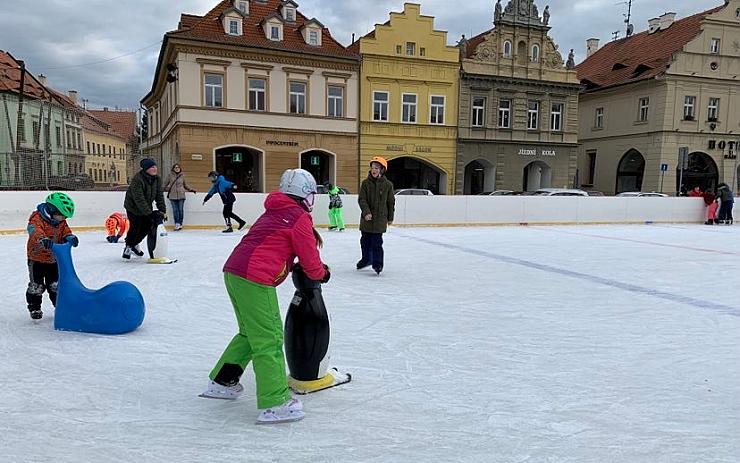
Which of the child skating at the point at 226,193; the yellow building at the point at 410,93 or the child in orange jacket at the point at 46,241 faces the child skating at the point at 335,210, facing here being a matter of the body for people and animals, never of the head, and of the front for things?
the yellow building

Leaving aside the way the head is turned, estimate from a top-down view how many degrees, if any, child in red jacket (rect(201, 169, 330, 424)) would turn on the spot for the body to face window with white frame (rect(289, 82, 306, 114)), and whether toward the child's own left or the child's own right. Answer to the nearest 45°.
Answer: approximately 45° to the child's own left

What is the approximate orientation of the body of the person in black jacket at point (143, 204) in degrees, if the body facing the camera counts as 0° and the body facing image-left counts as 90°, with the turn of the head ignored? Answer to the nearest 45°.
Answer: approximately 315°

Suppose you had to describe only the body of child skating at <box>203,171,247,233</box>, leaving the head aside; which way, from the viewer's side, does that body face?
to the viewer's left

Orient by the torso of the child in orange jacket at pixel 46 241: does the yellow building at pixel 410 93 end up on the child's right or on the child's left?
on the child's left

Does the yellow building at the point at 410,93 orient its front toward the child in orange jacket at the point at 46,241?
yes

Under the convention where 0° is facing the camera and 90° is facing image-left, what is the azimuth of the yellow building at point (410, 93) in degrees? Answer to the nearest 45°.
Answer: approximately 0°

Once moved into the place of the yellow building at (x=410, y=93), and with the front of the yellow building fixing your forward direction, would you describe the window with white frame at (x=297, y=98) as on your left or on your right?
on your right

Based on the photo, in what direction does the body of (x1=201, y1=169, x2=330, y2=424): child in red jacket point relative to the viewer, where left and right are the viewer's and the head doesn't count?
facing away from the viewer and to the right of the viewer

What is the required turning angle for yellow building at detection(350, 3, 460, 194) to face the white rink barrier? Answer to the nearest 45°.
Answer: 0° — it already faces it

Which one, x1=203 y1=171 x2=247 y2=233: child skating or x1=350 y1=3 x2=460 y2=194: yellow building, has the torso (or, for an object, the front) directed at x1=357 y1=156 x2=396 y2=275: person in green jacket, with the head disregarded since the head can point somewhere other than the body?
the yellow building

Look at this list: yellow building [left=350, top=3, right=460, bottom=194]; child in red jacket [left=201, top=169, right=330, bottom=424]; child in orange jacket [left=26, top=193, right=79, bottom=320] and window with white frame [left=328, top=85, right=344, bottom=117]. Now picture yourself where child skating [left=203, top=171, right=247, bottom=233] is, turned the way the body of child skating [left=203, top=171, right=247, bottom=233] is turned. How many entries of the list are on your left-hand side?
2

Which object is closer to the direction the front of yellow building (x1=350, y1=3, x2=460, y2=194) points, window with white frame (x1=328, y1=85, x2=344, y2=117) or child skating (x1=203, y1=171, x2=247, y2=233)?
the child skating

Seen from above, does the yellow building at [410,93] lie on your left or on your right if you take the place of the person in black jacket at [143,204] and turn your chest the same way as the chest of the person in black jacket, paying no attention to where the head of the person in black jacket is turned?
on your left

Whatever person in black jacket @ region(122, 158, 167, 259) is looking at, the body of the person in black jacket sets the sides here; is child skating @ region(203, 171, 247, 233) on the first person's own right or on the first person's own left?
on the first person's own left

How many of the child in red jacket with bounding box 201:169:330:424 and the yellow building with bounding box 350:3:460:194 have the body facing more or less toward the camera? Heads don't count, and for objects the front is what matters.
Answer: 1
